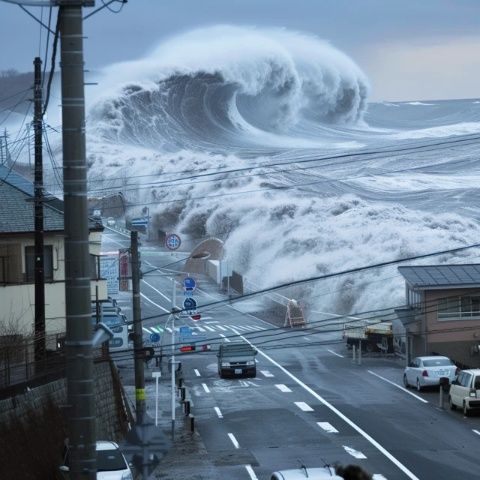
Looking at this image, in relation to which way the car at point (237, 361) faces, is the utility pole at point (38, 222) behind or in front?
in front

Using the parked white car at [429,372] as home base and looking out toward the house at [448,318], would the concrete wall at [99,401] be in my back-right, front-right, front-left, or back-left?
back-left

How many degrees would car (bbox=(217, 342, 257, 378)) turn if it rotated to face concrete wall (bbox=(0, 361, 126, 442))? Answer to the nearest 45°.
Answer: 0° — it already faces it

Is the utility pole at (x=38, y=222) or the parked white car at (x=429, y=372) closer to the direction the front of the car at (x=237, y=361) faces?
the utility pole

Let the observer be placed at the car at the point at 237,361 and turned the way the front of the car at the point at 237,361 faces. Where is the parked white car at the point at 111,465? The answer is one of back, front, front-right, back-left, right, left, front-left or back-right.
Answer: front

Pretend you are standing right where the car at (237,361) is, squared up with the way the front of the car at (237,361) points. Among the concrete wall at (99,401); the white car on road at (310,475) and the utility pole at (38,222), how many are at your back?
0

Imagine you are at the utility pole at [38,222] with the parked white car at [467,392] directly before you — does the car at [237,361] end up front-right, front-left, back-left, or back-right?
front-left

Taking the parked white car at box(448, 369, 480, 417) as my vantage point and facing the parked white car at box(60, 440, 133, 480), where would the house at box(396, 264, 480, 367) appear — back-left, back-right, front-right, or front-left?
back-right

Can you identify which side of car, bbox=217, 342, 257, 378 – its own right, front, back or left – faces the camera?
front

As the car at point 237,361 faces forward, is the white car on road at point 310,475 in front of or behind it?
in front

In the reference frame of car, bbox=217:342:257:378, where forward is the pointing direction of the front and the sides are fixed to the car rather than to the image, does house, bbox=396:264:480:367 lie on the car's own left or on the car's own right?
on the car's own left

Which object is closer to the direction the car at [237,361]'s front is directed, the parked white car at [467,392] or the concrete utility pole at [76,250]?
the concrete utility pole
